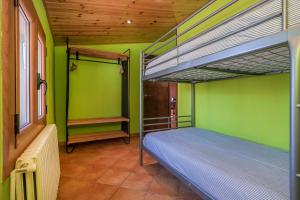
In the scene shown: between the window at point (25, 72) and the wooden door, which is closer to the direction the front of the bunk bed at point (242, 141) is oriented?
the window

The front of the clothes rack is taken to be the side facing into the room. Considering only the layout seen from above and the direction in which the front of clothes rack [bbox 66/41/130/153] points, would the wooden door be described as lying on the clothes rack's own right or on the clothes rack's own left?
on the clothes rack's own left

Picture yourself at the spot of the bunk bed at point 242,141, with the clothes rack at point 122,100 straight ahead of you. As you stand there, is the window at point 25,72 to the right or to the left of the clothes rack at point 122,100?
left

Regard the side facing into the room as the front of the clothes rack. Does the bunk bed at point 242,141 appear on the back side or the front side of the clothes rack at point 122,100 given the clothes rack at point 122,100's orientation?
on the front side
